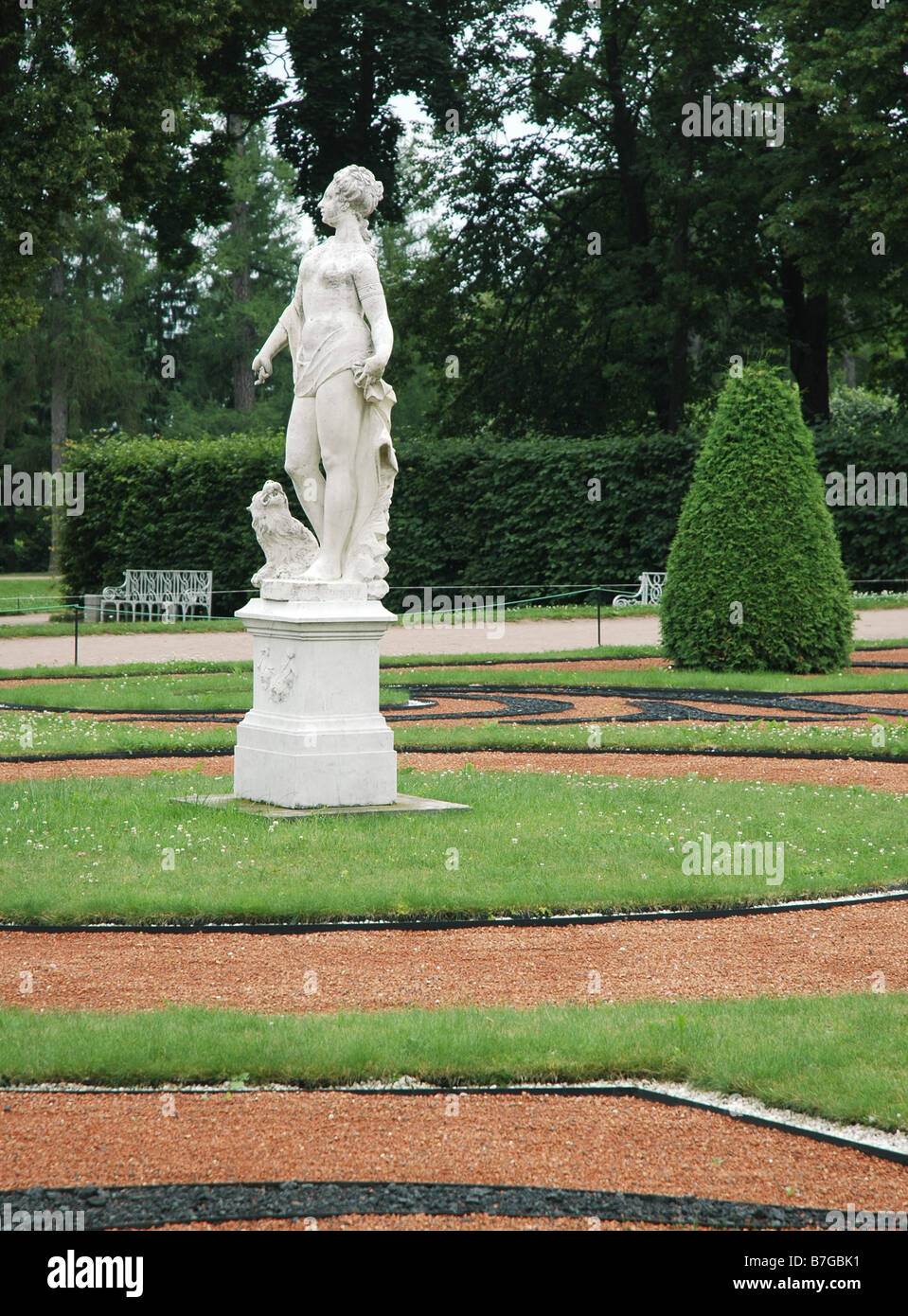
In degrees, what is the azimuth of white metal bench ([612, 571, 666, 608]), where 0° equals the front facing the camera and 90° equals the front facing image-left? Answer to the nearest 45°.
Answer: approximately 45°

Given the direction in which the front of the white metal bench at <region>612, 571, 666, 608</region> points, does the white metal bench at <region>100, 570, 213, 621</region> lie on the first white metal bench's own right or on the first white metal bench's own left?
on the first white metal bench's own right

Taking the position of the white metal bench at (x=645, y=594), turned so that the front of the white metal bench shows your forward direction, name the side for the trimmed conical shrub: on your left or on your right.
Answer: on your left

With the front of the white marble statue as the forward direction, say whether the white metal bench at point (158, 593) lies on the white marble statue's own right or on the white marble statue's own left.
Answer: on the white marble statue's own right

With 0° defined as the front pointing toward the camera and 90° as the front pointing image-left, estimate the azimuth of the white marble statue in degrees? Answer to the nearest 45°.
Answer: approximately 45°

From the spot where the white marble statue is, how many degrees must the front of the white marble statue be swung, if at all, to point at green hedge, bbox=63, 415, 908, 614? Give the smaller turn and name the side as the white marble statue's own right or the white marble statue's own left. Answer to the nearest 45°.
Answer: approximately 135° to the white marble statue's own right
